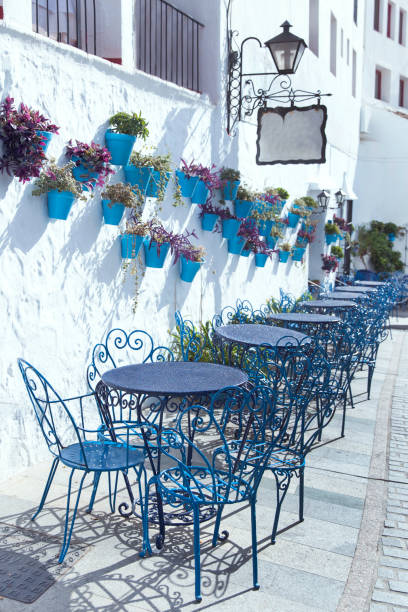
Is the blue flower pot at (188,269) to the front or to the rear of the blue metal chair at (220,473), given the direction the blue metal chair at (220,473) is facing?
to the front

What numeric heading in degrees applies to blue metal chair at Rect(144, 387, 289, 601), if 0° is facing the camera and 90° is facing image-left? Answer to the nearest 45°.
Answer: approximately 135°

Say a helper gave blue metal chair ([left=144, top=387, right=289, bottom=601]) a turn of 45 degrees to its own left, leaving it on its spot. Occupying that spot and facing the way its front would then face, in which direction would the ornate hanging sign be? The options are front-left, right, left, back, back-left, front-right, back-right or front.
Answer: right

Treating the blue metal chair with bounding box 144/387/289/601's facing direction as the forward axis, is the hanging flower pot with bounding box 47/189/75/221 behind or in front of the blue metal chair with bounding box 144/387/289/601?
in front

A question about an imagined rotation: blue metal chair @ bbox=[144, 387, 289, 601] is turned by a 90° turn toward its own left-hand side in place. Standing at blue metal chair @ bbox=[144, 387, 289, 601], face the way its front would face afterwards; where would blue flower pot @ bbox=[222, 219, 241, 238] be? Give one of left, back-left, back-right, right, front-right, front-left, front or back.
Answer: back-right

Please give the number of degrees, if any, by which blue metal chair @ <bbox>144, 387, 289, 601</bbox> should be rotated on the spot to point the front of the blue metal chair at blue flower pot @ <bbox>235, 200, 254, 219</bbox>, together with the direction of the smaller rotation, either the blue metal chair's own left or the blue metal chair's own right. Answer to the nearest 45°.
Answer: approximately 45° to the blue metal chair's own right

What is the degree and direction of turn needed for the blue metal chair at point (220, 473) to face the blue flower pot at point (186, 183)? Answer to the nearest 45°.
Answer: approximately 45° to its right

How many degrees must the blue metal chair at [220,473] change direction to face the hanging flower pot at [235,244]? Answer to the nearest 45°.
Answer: approximately 45° to its right

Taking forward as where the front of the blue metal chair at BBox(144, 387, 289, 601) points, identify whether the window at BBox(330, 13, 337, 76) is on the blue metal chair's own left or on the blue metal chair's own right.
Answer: on the blue metal chair's own right

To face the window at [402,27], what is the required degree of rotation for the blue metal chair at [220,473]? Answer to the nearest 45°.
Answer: approximately 45° to its right
